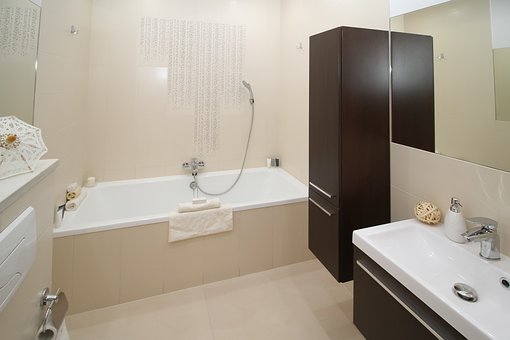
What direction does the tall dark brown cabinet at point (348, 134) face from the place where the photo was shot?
facing the viewer and to the left of the viewer

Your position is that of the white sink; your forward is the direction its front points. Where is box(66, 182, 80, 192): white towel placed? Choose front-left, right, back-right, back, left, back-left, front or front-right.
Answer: front-right

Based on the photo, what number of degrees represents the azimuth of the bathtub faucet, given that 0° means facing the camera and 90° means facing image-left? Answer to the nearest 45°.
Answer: approximately 0°

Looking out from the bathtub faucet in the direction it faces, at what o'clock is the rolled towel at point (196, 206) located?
The rolled towel is roughly at 12 o'clock from the bathtub faucet.

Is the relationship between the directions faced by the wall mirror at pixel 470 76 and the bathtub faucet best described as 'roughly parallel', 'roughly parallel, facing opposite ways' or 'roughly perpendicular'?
roughly perpendicular

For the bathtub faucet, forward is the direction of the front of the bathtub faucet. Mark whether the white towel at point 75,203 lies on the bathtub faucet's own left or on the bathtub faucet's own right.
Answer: on the bathtub faucet's own right

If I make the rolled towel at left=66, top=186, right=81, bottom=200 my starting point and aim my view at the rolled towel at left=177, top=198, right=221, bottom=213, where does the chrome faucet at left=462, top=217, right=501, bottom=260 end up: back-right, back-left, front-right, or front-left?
front-right

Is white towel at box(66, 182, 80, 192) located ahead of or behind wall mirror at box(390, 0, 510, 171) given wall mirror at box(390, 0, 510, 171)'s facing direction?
ahead
